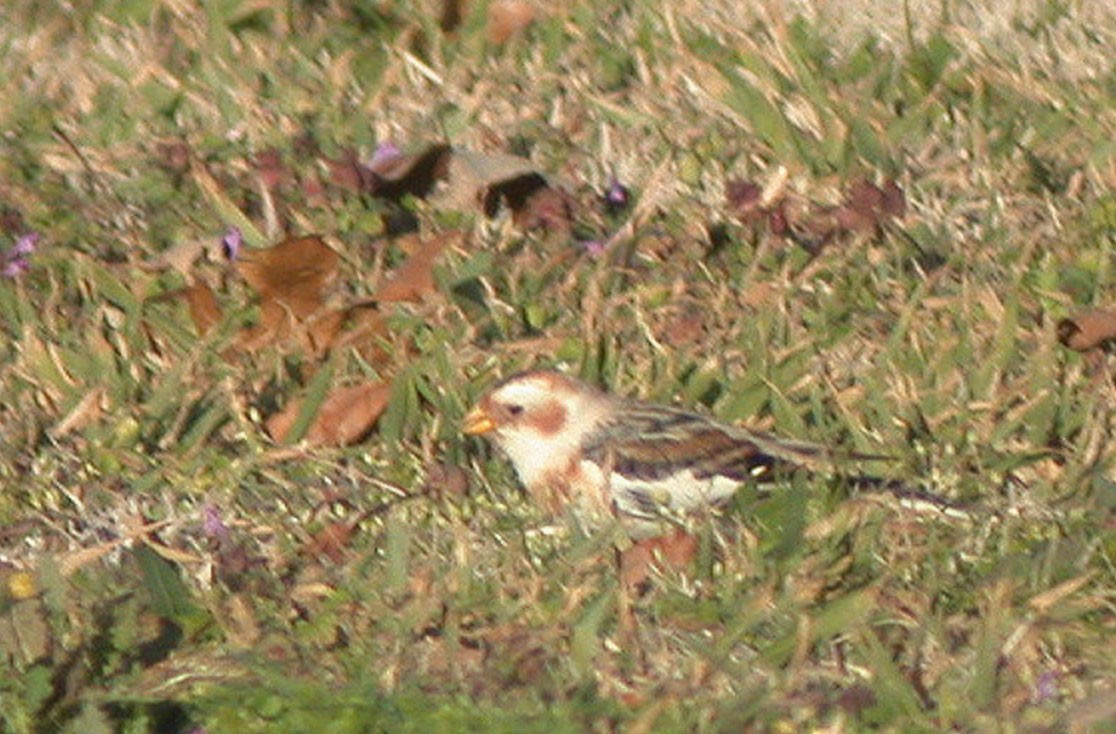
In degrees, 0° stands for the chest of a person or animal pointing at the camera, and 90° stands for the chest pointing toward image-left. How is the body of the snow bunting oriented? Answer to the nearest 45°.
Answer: approximately 90°

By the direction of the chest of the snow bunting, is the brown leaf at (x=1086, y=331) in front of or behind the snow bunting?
behind

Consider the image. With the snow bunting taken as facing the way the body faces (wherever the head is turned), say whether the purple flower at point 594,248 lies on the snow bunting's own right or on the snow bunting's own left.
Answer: on the snow bunting's own right

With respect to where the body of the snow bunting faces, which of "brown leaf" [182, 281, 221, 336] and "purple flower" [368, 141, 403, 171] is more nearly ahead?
the brown leaf

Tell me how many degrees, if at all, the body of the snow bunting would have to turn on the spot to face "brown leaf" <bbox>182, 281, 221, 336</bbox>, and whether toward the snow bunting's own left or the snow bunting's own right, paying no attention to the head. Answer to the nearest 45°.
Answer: approximately 45° to the snow bunting's own right

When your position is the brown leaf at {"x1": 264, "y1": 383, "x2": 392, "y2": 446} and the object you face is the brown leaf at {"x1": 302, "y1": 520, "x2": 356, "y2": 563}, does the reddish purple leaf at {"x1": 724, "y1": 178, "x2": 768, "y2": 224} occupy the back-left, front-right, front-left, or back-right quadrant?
back-left

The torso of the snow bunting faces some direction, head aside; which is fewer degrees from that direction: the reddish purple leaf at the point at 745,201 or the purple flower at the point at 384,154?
the purple flower
